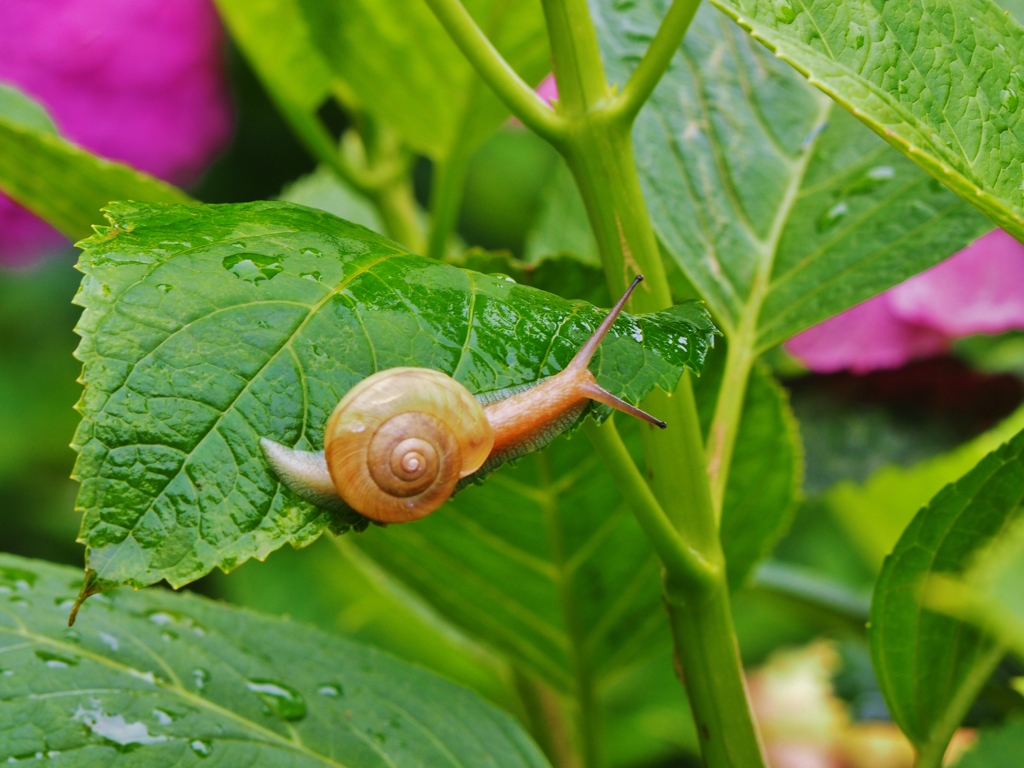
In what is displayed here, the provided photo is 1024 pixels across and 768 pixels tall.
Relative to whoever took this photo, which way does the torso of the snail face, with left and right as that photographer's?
facing to the right of the viewer

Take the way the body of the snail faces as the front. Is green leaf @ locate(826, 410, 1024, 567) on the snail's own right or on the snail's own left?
on the snail's own left
